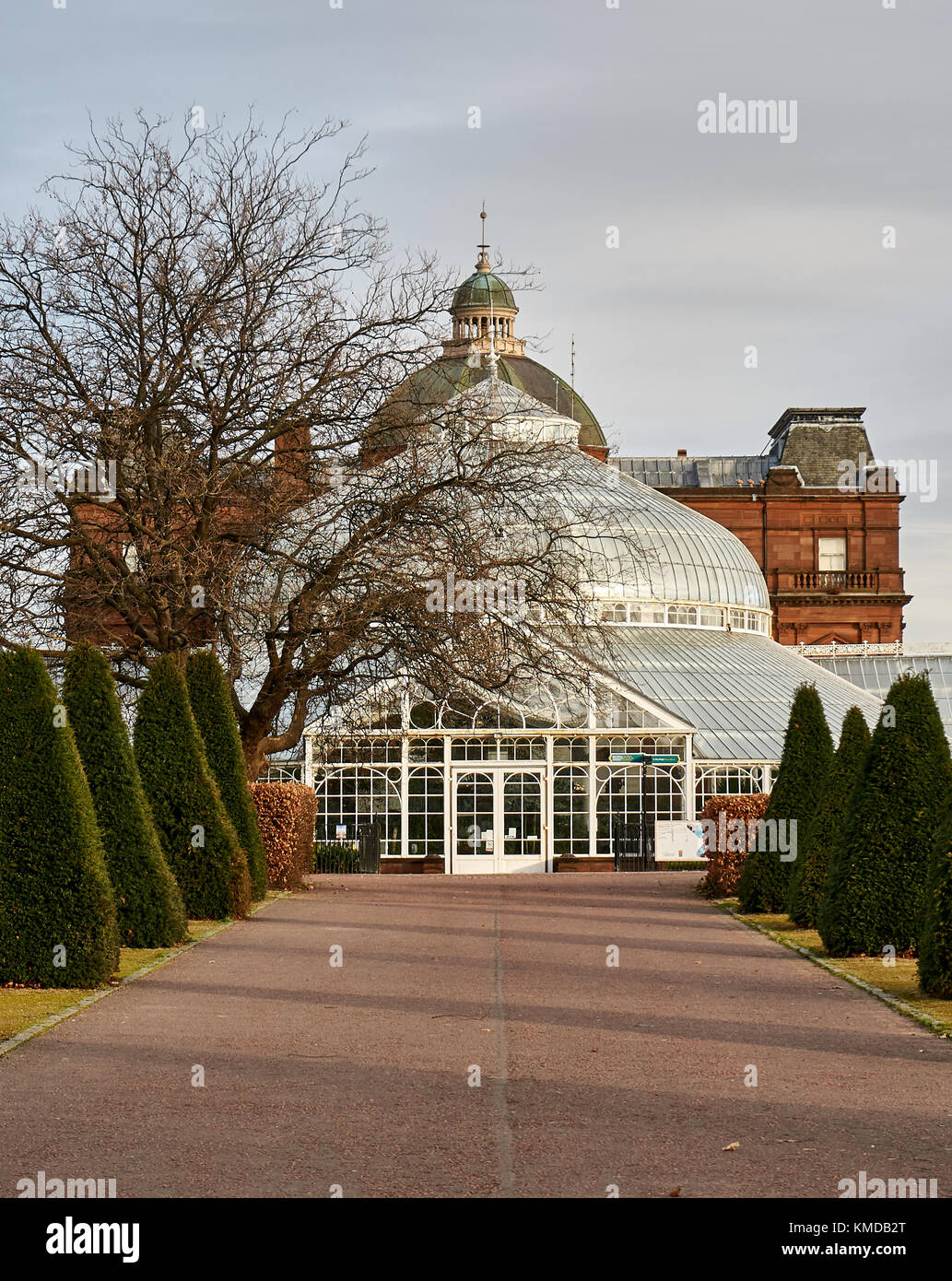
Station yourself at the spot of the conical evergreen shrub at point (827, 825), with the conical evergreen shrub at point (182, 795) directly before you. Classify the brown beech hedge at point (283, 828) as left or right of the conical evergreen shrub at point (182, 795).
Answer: right

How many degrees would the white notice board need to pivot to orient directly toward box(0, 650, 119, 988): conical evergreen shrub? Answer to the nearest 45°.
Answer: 0° — it already faces it

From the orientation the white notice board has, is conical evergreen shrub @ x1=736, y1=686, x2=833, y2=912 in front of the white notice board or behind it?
in front

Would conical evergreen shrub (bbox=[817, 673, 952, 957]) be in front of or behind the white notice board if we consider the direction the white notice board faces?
in front

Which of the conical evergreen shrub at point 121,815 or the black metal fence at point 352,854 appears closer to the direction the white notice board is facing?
the conical evergreen shrub

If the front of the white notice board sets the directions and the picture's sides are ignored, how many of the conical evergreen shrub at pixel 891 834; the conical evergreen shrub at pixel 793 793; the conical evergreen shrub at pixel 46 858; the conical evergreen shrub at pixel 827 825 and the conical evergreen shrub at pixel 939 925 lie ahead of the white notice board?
5

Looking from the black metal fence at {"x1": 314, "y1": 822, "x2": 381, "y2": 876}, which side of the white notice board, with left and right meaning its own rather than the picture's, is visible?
right

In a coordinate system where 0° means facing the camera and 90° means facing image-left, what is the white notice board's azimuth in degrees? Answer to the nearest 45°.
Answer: approximately 0°

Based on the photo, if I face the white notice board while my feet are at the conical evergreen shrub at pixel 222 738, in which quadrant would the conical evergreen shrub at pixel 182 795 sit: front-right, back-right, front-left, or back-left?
back-right

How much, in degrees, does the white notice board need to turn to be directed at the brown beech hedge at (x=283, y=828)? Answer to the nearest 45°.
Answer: approximately 45° to its right

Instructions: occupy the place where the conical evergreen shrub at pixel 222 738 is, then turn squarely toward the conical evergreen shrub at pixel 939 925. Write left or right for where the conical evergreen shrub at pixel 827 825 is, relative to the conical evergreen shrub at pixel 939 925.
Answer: left

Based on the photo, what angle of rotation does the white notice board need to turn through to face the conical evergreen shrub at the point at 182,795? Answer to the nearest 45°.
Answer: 0° — it already faces it

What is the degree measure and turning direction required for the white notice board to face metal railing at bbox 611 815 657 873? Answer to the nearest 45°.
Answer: approximately 45° to its right

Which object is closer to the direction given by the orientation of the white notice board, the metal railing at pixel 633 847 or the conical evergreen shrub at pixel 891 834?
the conical evergreen shrub
